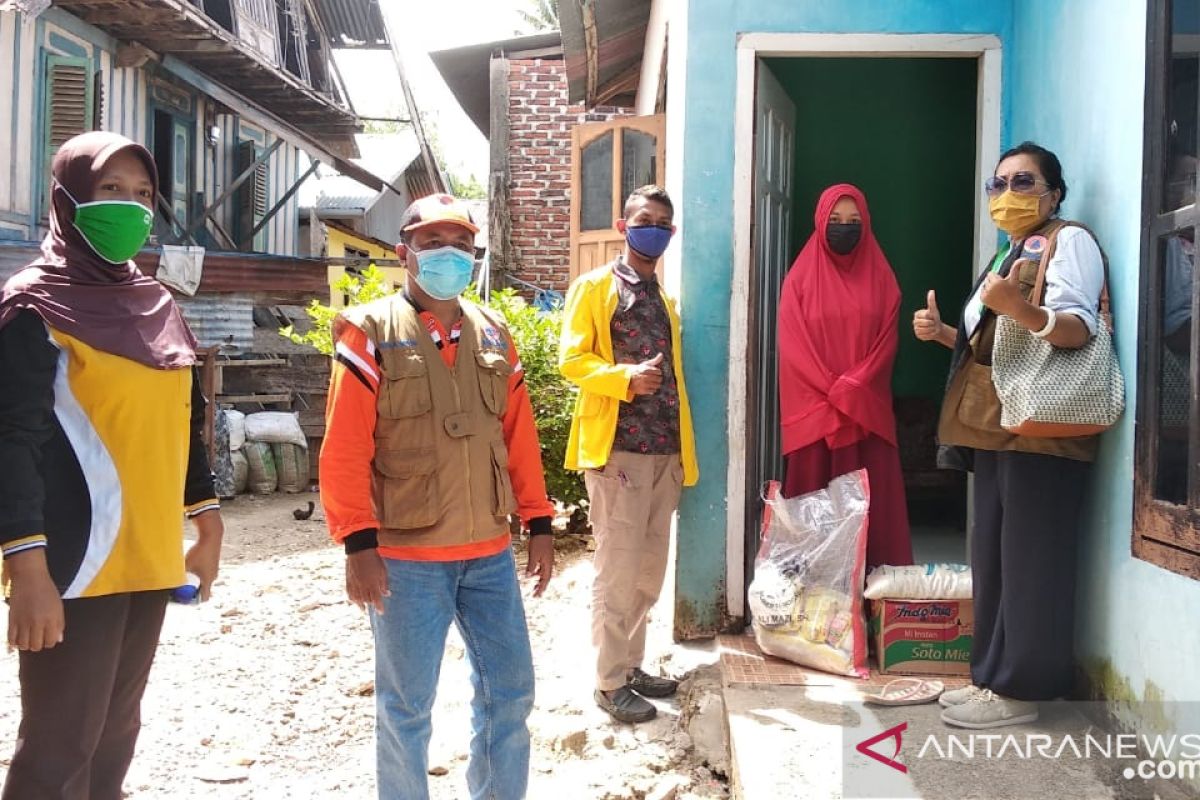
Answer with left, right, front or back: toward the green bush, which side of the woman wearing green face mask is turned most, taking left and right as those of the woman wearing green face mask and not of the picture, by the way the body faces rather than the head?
left

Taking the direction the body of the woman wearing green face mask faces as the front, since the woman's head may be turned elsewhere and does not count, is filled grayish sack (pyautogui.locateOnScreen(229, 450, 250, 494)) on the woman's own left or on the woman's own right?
on the woman's own left

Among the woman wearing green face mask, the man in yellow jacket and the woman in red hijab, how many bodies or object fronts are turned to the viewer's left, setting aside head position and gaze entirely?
0

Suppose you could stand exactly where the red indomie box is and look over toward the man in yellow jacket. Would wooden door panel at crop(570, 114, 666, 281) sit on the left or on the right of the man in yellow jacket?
right

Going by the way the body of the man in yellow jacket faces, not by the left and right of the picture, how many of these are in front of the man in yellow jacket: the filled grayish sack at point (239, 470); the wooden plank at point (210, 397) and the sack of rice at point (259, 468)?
0

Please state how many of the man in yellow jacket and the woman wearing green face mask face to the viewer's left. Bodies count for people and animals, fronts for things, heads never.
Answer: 0

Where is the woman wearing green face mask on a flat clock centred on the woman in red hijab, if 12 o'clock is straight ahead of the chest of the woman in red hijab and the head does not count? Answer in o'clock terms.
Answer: The woman wearing green face mask is roughly at 1 o'clock from the woman in red hijab.

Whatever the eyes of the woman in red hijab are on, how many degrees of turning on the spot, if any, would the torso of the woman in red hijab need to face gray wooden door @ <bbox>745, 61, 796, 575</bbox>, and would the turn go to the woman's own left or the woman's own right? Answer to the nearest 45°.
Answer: approximately 135° to the woman's own right

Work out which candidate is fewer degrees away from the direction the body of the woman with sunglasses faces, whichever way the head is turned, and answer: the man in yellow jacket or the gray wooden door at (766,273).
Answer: the man in yellow jacket

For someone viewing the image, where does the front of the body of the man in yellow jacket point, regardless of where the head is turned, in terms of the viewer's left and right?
facing the viewer and to the right of the viewer

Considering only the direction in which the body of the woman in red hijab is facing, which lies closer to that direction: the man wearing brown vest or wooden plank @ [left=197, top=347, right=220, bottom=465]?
the man wearing brown vest

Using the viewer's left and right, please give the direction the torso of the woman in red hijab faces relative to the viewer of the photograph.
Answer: facing the viewer

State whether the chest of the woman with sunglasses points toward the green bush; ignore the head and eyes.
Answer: no

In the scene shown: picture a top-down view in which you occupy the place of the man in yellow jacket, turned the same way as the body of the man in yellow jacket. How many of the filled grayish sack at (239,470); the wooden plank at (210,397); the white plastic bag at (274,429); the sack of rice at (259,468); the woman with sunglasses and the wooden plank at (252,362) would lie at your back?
5

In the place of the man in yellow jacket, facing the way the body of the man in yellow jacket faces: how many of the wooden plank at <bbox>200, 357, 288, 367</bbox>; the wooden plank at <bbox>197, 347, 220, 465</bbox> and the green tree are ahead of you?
0

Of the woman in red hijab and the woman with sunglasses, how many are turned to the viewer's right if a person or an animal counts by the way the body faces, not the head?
0

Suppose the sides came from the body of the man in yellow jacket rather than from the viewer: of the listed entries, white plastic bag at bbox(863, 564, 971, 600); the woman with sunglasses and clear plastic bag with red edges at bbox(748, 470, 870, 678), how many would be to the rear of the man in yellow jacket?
0

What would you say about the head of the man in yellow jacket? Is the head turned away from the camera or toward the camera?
toward the camera
